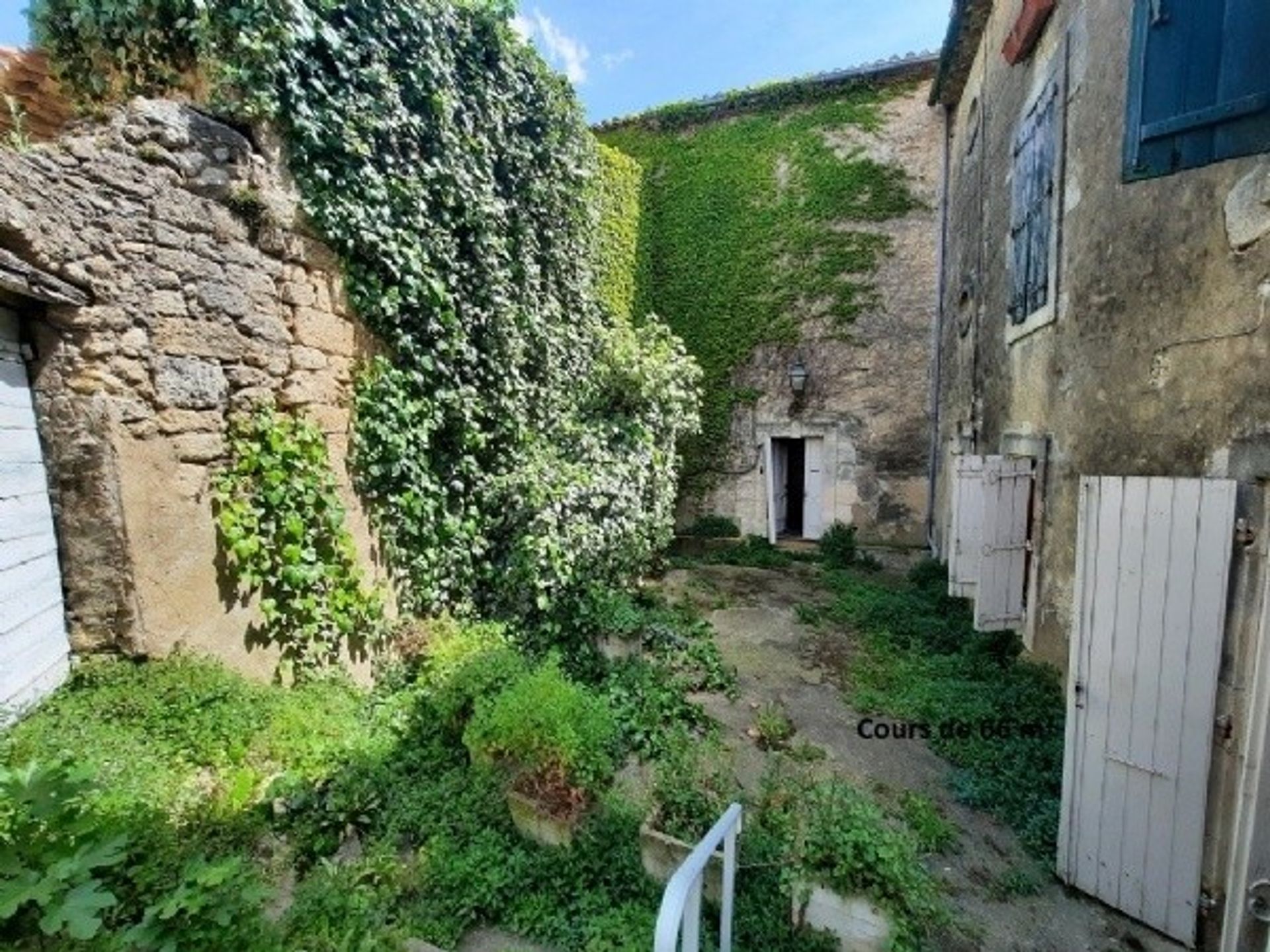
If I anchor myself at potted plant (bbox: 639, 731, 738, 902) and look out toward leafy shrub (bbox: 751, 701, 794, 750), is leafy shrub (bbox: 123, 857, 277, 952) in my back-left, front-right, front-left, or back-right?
back-left

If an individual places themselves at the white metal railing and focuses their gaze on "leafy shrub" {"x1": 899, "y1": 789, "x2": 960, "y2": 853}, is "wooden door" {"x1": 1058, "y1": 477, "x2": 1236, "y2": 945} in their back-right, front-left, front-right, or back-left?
front-right

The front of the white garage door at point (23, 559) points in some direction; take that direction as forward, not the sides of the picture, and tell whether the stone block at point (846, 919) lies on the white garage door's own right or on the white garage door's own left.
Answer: on the white garage door's own right

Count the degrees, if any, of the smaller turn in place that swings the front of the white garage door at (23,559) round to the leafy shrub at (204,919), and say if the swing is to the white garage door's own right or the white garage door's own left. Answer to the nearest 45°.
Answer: approximately 90° to the white garage door's own right

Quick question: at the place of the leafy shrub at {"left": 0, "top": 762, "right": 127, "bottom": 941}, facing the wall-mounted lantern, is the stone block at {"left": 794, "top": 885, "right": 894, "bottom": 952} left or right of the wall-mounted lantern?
right

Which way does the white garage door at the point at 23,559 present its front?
to the viewer's right

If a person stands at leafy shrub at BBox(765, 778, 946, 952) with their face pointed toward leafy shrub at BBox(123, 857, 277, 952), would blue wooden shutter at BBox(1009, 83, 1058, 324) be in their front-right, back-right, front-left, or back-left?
back-right

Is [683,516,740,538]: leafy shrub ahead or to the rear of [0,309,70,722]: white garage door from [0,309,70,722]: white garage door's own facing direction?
ahead

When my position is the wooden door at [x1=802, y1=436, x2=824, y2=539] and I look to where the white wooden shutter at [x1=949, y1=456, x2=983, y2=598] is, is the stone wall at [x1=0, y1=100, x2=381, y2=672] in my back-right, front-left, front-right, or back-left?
front-right

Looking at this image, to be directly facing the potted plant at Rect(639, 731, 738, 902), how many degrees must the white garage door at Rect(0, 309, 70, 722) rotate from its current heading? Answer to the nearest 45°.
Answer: approximately 45° to its right

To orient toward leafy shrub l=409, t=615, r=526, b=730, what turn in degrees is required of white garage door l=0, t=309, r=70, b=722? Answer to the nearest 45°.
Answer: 0° — it already faces it

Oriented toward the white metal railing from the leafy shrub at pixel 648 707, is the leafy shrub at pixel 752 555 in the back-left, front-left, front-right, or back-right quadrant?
back-left

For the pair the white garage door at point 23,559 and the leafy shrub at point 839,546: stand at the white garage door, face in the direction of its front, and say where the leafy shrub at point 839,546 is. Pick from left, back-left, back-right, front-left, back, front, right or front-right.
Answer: front
